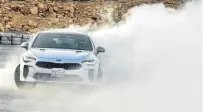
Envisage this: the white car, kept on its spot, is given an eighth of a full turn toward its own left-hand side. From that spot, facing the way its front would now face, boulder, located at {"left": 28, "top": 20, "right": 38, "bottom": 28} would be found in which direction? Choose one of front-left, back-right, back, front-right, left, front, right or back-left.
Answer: back-left

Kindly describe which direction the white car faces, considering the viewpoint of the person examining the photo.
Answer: facing the viewer
